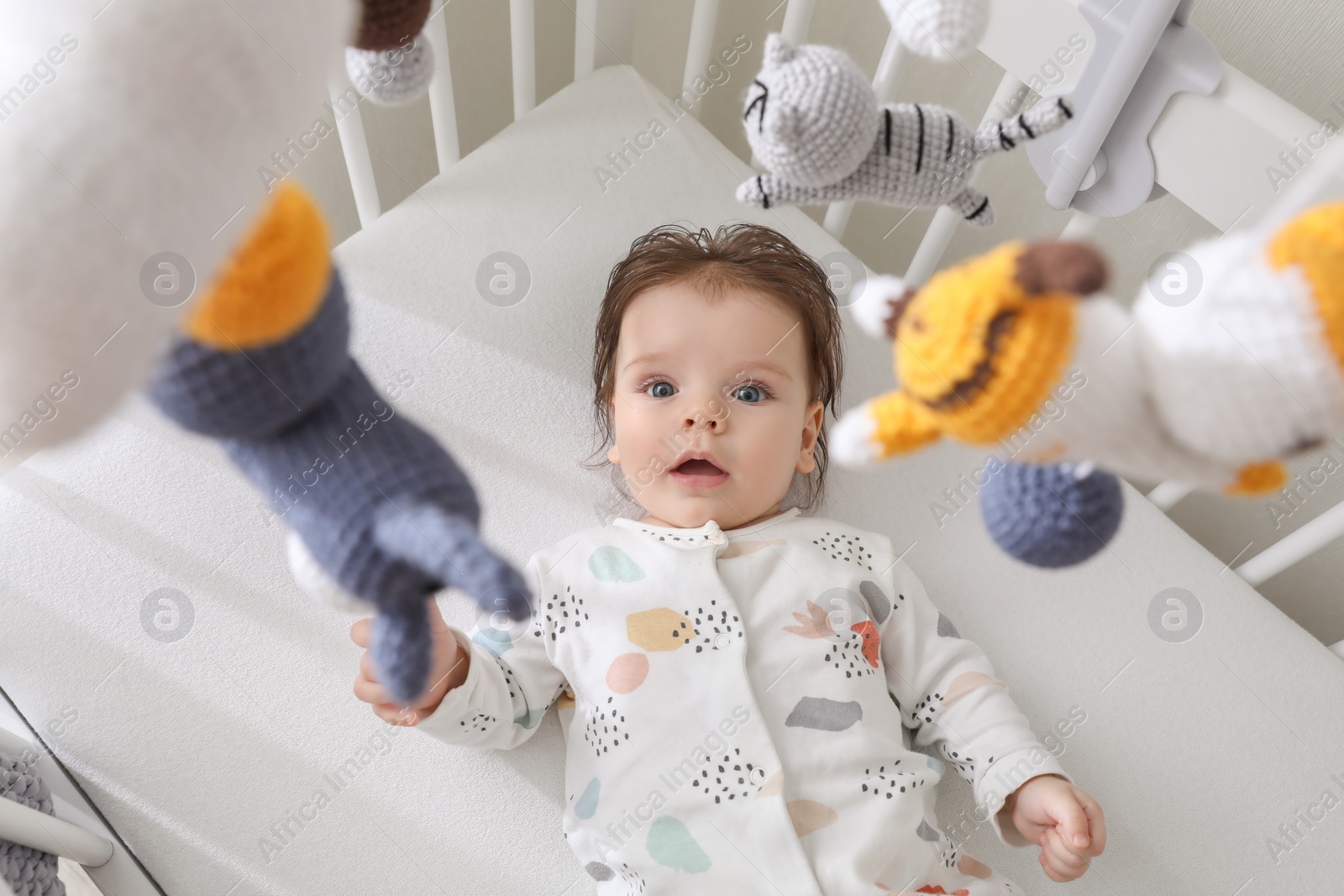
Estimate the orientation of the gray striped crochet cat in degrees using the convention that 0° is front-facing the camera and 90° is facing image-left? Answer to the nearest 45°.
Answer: approximately 90°
